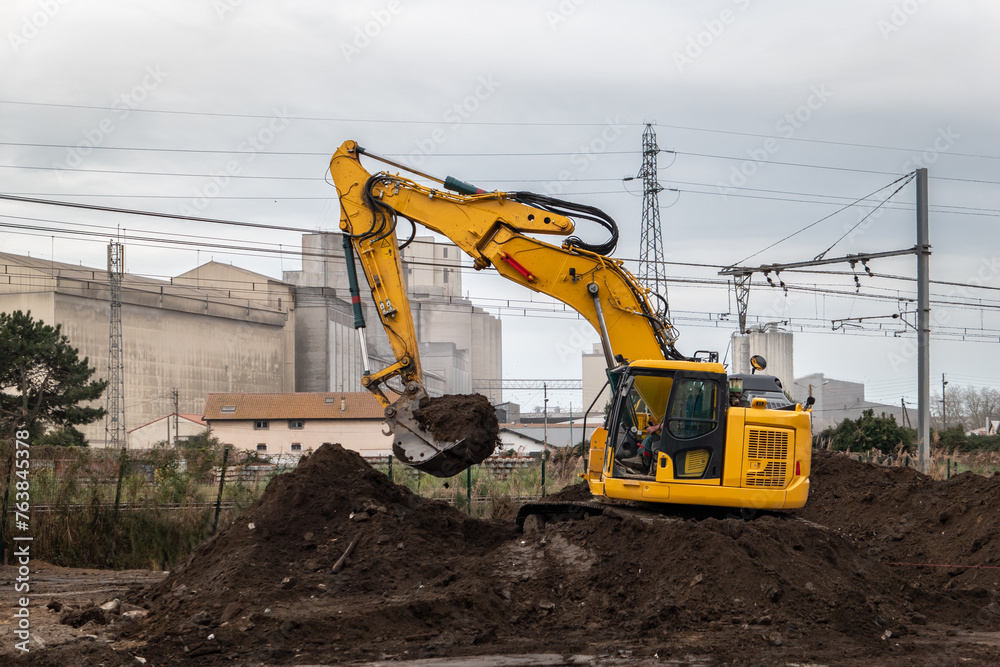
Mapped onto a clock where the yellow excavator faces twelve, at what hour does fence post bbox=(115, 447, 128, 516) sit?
The fence post is roughly at 1 o'clock from the yellow excavator.

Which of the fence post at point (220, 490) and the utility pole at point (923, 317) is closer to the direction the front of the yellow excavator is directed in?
the fence post

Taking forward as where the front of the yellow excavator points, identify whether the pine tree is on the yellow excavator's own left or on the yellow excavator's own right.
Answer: on the yellow excavator's own right

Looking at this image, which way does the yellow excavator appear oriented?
to the viewer's left

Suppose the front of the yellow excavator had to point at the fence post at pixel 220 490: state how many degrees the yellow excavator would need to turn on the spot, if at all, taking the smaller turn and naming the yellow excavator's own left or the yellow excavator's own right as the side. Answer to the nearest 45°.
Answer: approximately 45° to the yellow excavator's own right

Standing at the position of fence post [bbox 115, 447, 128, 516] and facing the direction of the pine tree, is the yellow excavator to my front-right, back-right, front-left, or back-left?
back-right

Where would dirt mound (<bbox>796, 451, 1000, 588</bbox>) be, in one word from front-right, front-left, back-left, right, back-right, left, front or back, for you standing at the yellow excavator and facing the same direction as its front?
back-right

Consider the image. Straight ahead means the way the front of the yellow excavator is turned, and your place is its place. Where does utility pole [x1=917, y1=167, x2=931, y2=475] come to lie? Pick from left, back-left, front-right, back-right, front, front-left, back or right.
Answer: back-right
